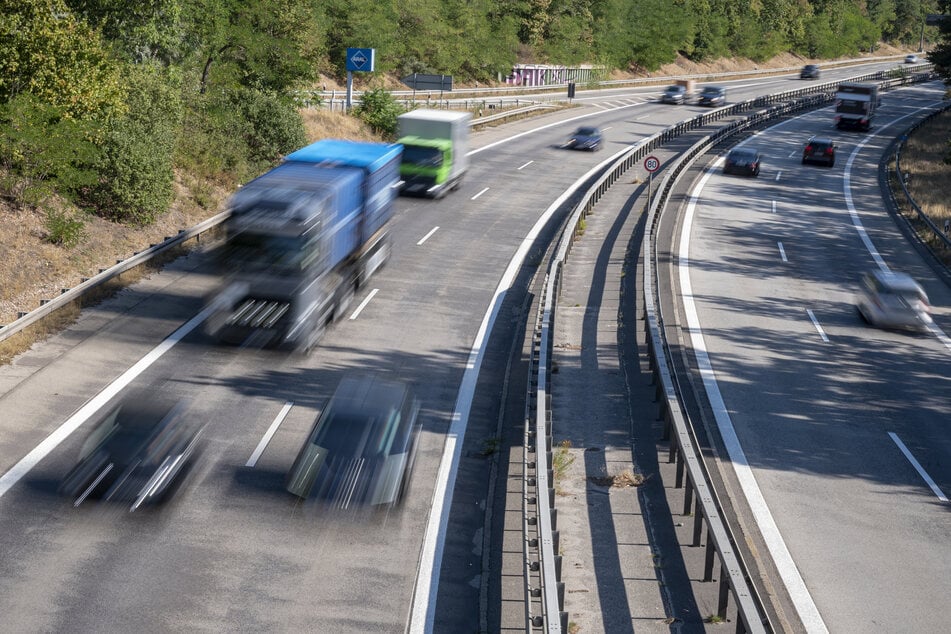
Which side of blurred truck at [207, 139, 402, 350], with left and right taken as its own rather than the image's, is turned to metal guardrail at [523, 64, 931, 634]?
left

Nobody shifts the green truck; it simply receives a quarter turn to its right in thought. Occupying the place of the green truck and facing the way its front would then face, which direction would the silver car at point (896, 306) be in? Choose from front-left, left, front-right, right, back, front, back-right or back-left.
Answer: back

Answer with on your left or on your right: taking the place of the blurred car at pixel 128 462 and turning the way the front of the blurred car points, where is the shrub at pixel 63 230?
on your right

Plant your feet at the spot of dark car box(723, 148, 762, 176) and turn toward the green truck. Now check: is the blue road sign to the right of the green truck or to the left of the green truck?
right

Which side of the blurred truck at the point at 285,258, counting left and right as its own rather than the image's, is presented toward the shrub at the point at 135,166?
right

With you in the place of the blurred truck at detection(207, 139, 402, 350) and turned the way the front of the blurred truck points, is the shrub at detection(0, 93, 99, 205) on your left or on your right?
on your right
